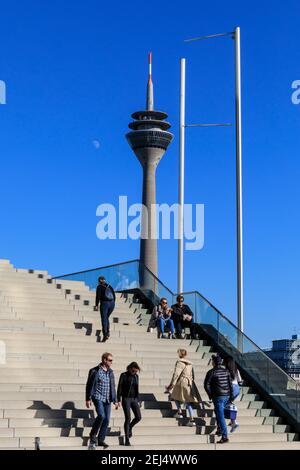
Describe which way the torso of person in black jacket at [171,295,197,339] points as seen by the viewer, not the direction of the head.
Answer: toward the camera

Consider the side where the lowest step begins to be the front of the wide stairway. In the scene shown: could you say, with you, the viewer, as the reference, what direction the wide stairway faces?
facing the viewer

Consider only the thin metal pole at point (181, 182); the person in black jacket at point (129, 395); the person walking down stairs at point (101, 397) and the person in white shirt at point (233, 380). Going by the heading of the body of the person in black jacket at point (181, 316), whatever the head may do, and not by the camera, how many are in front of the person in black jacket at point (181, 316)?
3

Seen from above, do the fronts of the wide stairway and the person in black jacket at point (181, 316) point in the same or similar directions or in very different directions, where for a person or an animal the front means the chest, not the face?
same or similar directions

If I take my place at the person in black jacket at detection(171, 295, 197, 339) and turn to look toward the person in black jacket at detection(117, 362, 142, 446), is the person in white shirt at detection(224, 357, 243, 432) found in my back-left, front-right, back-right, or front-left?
front-left

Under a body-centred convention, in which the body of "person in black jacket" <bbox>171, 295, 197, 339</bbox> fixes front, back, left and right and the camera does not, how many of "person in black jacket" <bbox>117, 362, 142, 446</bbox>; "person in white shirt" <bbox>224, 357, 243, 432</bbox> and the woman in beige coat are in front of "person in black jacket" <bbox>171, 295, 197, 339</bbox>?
3

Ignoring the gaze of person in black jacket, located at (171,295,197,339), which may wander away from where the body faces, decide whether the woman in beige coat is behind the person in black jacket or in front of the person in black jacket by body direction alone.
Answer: in front

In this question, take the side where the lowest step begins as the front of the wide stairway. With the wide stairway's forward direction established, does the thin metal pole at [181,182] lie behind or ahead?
behind

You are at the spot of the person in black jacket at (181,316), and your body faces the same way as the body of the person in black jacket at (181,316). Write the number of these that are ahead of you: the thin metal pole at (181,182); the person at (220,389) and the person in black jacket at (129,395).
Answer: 2

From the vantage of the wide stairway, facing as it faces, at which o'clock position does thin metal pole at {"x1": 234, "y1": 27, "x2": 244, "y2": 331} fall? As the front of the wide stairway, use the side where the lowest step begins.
The thin metal pole is roughly at 7 o'clock from the wide stairway.

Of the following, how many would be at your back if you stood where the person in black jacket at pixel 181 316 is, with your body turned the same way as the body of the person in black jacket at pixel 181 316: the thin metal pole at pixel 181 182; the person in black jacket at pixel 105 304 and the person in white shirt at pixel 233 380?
1

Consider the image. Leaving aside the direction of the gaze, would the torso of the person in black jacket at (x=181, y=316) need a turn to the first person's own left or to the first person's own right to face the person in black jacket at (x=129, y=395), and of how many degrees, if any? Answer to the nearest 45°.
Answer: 0° — they already face them

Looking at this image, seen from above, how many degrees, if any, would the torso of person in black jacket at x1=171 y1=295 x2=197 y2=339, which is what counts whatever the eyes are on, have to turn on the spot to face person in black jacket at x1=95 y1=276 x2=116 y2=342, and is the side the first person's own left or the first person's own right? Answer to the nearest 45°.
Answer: approximately 45° to the first person's own right

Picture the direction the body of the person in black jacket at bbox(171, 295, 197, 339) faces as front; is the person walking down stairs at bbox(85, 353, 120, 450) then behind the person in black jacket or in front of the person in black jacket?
in front

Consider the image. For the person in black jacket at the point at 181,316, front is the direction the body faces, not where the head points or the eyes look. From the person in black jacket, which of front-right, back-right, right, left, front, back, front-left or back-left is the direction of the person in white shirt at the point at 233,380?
front
